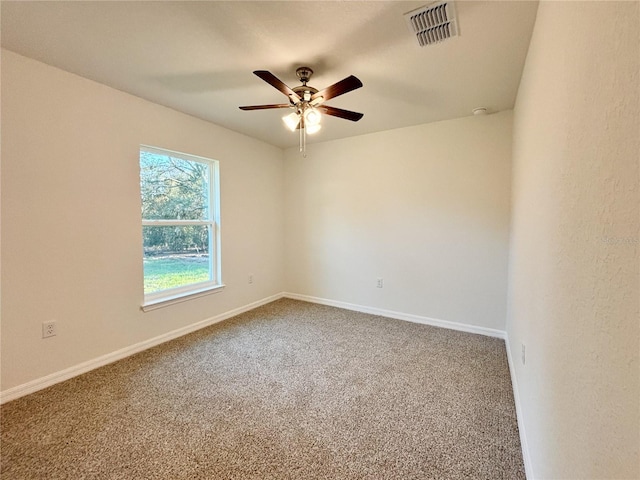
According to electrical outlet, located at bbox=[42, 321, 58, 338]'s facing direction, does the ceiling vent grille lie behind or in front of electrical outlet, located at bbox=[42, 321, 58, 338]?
in front

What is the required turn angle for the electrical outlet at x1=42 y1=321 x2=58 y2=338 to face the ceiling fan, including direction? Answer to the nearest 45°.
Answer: approximately 45° to its left

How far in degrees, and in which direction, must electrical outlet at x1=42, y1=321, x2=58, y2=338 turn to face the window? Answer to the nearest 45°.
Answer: approximately 90° to its left

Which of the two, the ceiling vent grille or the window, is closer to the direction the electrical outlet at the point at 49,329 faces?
the ceiling vent grille

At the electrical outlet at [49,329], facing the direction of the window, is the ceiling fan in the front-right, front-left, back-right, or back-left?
front-right

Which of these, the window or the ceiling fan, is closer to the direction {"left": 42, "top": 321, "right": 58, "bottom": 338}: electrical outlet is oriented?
the ceiling fan
